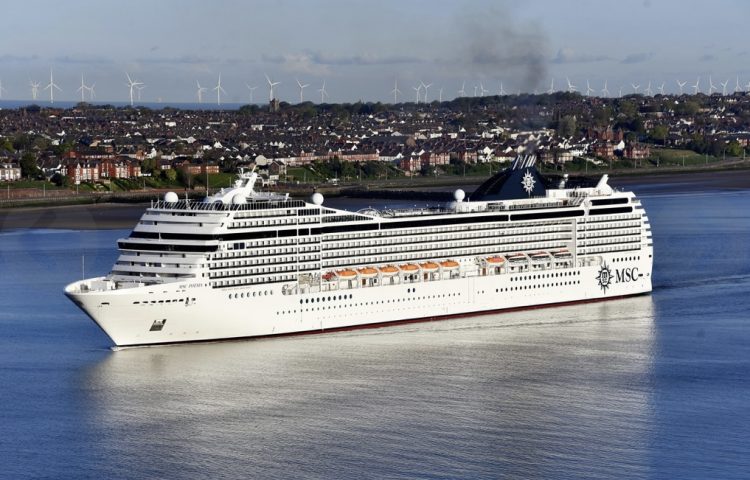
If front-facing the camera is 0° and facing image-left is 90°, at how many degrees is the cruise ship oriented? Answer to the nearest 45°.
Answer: approximately 45°
